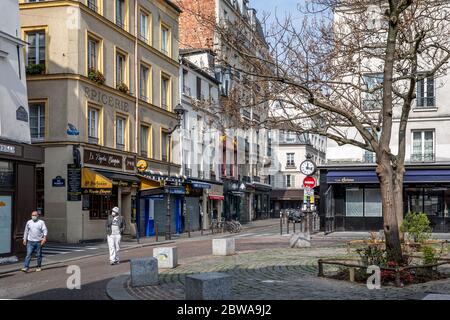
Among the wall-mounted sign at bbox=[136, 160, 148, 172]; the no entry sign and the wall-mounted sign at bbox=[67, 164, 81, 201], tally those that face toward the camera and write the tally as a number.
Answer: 3

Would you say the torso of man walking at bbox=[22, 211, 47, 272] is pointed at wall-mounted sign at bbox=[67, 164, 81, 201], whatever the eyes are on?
no

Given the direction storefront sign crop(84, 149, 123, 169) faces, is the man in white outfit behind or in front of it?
in front

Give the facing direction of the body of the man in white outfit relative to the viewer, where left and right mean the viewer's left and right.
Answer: facing the viewer

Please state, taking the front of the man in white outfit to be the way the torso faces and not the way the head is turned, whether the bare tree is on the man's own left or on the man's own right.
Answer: on the man's own left

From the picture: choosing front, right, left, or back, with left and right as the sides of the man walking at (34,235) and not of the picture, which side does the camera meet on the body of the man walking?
front

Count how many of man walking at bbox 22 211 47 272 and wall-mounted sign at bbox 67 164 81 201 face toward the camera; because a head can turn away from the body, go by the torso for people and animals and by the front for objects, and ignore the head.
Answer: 2

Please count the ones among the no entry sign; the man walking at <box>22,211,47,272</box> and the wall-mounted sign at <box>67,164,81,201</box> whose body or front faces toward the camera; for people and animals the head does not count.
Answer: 3

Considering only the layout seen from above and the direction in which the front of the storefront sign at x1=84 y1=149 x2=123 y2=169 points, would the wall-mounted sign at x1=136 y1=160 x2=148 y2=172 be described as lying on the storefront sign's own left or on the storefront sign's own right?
on the storefront sign's own left

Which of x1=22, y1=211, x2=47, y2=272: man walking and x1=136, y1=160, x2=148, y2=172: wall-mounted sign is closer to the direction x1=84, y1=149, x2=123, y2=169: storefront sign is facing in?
the man walking

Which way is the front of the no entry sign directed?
toward the camera

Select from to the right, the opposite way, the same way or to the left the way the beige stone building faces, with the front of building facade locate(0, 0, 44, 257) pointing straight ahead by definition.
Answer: the same way
